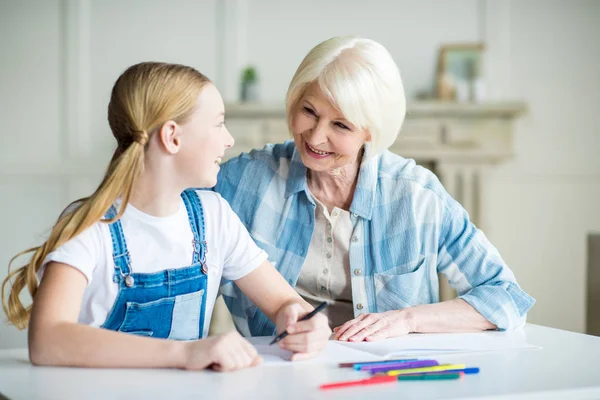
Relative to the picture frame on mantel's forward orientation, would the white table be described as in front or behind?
in front

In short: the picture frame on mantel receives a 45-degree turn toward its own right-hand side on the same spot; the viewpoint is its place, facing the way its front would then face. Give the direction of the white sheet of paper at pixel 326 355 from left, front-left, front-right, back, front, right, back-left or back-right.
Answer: front-left

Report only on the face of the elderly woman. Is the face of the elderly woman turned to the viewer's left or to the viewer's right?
to the viewer's left

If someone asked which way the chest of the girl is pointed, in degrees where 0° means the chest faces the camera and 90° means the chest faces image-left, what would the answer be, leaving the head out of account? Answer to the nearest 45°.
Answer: approximately 315°

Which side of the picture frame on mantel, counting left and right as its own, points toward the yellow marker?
front

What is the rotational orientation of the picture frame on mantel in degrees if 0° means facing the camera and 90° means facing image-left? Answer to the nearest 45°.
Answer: approximately 0°

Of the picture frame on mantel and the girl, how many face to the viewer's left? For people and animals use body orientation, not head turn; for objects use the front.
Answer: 0

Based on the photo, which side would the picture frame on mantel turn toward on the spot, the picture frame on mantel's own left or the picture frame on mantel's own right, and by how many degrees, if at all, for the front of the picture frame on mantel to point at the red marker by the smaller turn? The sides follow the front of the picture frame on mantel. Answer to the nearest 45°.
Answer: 0° — it already faces it

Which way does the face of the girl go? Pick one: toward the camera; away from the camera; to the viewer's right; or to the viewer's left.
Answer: to the viewer's right

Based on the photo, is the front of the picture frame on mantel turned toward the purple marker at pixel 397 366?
yes

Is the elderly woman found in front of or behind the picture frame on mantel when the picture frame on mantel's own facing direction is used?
in front
